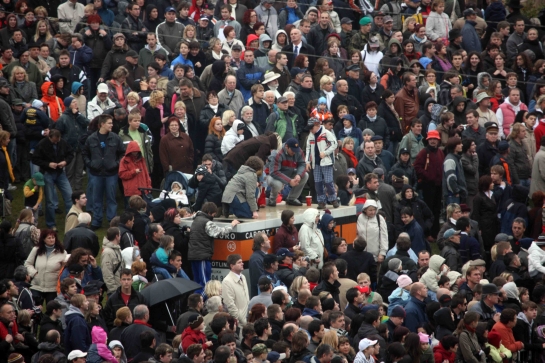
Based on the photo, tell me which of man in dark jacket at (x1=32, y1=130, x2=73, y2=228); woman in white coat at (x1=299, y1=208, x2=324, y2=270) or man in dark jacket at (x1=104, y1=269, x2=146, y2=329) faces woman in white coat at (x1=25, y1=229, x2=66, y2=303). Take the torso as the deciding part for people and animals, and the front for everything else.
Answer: man in dark jacket at (x1=32, y1=130, x2=73, y2=228)

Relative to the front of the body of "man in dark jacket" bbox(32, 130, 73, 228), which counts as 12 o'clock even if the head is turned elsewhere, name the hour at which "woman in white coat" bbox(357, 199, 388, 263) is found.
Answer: The woman in white coat is roughly at 10 o'clock from the man in dark jacket.

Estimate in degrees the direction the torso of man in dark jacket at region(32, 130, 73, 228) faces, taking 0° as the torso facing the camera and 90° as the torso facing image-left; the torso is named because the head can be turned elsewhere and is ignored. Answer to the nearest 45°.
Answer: approximately 0°

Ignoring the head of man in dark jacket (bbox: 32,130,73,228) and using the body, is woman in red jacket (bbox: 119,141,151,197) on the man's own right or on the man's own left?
on the man's own left
